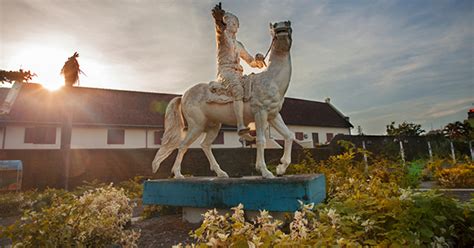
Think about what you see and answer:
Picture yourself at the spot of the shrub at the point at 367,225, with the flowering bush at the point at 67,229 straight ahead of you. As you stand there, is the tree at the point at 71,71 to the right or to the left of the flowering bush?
right

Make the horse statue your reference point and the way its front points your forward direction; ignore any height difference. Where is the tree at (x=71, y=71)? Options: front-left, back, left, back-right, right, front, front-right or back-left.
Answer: back-left

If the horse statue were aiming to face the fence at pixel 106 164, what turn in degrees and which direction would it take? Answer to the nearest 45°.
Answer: approximately 135° to its left

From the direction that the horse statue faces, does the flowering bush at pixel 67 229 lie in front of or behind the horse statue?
behind

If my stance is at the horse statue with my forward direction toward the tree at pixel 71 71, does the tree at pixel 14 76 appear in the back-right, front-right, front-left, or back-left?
front-left

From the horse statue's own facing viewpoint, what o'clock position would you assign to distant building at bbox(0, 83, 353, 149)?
The distant building is roughly at 8 o'clock from the horse statue.

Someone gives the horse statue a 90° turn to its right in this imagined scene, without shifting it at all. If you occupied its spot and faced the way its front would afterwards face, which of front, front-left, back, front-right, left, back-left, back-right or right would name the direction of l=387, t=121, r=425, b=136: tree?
back-left

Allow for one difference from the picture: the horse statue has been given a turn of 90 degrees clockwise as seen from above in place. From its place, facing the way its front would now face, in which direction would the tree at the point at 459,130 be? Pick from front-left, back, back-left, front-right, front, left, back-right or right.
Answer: back-left

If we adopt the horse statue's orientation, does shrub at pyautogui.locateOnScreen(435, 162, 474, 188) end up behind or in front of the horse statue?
in front

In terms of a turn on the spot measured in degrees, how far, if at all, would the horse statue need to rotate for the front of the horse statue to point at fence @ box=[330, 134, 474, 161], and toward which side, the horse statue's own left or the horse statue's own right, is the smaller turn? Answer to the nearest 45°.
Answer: approximately 45° to the horse statue's own left

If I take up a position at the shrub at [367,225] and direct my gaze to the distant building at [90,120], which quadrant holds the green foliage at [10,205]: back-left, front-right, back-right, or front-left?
front-left

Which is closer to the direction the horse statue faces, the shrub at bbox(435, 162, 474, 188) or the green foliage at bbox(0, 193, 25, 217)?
the shrub

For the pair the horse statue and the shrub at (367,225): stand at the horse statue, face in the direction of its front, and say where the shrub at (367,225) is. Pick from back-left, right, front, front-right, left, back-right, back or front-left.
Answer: right

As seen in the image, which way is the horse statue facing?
to the viewer's right
